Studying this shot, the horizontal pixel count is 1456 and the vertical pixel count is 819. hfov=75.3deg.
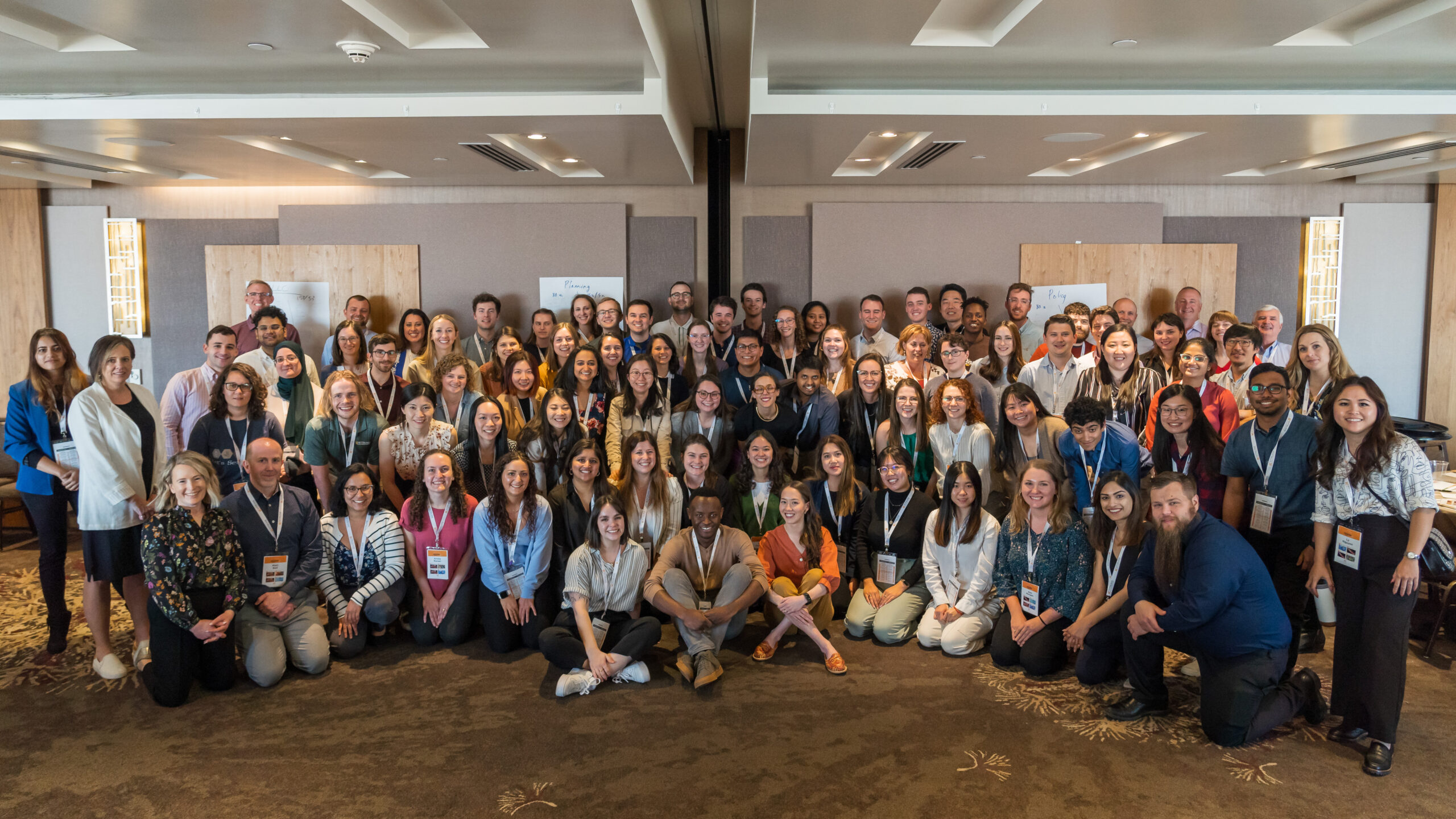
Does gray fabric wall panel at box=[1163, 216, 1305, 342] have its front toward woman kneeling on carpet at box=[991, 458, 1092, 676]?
yes

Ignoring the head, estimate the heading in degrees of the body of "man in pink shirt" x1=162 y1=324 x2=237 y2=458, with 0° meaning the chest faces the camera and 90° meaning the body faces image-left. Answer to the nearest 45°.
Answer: approximately 315°

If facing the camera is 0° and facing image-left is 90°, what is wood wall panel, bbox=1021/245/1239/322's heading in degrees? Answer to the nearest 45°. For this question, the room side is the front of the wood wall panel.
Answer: approximately 0°

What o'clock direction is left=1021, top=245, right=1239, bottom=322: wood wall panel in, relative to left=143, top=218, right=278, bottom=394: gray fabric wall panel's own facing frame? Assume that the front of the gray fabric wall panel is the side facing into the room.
The wood wall panel is roughly at 10 o'clock from the gray fabric wall panel.

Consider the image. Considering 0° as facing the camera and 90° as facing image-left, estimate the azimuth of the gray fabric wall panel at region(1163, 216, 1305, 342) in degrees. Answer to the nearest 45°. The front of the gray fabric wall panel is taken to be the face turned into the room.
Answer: approximately 0°

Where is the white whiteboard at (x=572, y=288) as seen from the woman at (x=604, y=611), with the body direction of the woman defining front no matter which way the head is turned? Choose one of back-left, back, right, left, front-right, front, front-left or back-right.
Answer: back

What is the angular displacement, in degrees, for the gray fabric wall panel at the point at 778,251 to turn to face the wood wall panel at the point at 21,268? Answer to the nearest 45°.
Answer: approximately 90° to its right

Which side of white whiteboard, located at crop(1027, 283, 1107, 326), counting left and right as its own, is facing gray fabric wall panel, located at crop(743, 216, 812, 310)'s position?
right

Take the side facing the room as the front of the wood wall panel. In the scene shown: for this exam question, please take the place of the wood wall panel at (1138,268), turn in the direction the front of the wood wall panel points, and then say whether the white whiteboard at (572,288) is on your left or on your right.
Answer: on your right
